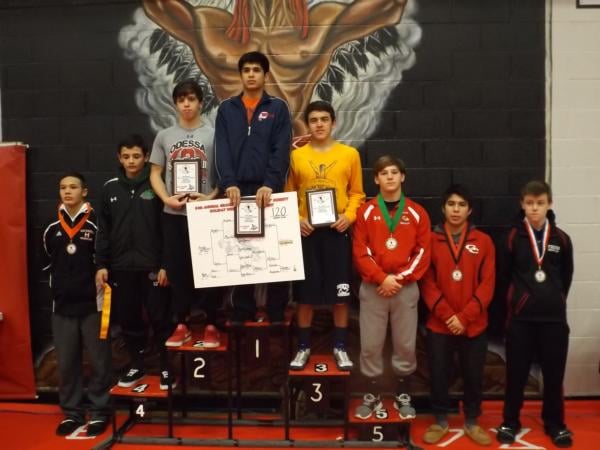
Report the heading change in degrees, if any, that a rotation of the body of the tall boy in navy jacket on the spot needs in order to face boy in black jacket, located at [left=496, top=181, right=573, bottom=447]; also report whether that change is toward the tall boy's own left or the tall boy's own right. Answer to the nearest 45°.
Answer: approximately 90° to the tall boy's own left

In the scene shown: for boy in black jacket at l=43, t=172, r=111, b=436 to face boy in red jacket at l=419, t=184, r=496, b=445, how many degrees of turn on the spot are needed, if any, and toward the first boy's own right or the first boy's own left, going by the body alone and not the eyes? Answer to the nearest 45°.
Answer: approximately 45° to the first boy's own left

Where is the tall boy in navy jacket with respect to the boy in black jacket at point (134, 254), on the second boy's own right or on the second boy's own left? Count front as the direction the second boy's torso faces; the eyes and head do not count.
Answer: on the second boy's own left

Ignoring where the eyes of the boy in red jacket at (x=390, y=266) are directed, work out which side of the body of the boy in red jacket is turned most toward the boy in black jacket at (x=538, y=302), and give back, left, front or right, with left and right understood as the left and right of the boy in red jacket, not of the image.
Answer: left
